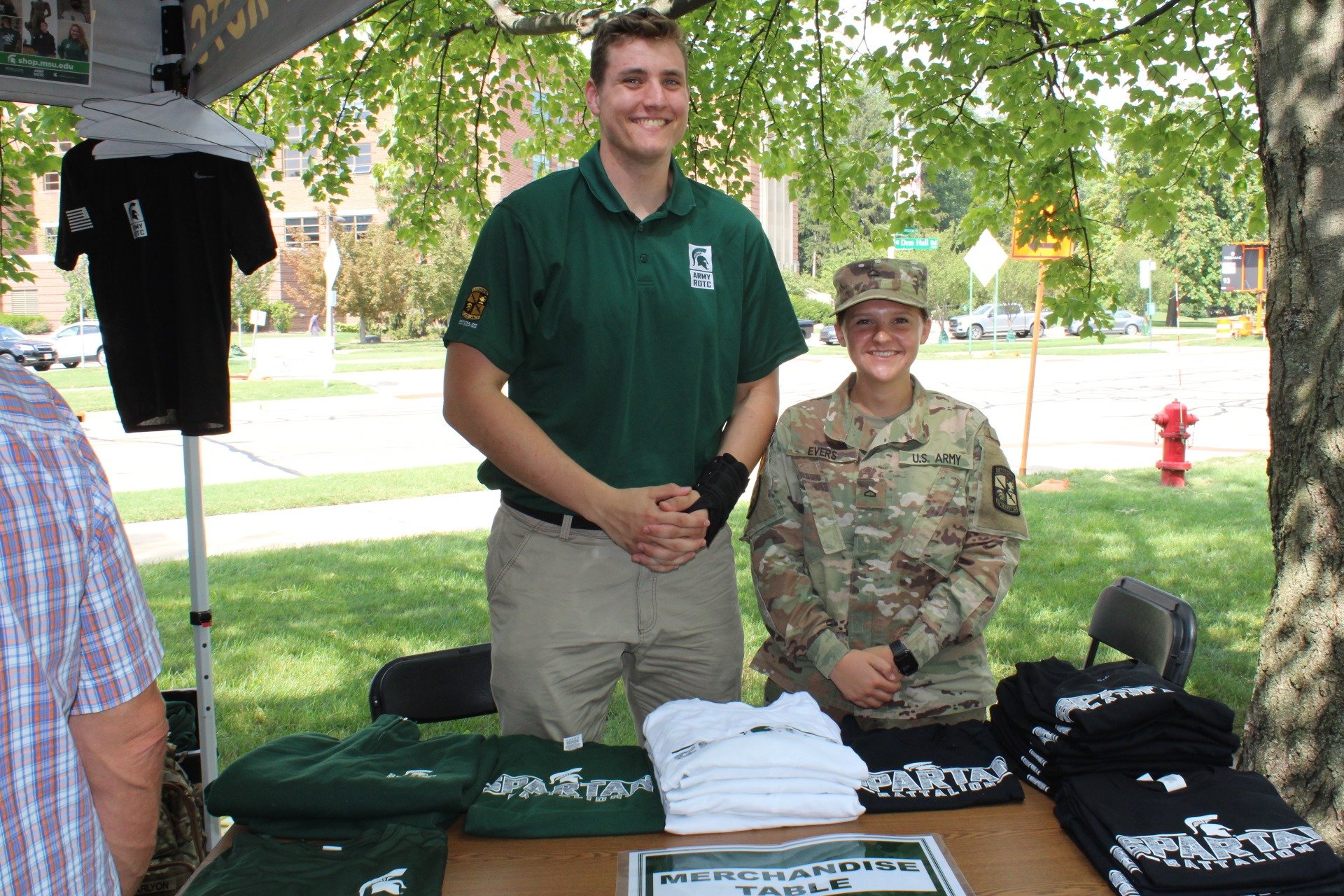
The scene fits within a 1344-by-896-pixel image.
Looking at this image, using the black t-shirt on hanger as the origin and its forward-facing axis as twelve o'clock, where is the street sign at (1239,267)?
The street sign is roughly at 8 o'clock from the black t-shirt on hanger.

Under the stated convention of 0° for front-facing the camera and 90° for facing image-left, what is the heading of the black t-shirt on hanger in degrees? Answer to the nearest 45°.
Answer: approximately 0°

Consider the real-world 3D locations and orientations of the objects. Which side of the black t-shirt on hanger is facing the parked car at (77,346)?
back

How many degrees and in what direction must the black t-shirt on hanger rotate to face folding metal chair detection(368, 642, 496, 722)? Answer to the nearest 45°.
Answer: approximately 45° to its left

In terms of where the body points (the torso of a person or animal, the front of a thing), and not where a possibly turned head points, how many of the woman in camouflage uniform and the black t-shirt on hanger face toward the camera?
2

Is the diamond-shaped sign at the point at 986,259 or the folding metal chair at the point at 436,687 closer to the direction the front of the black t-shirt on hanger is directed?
the folding metal chair

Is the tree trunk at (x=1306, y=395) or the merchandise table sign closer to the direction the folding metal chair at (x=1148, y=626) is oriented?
the merchandise table sign

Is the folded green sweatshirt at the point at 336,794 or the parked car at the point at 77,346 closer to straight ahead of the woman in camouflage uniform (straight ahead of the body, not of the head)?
the folded green sweatshirt
